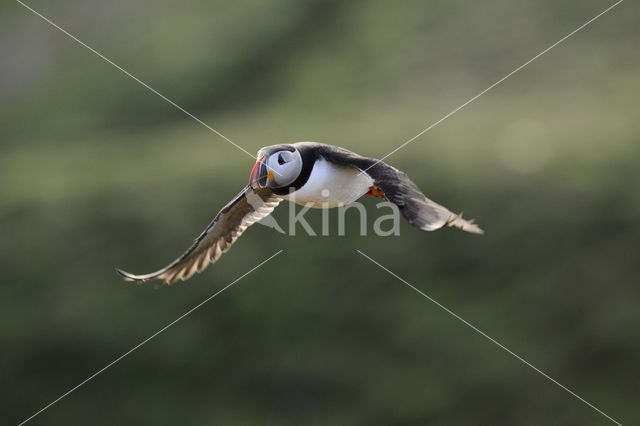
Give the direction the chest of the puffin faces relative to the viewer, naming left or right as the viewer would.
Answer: facing the viewer and to the left of the viewer
